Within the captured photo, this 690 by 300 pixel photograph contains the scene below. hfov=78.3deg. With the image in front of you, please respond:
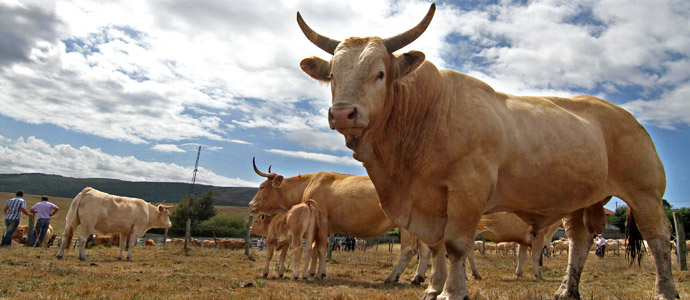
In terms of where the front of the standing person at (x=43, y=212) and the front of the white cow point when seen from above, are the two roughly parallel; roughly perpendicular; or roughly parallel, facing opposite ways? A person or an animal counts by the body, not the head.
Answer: roughly perpendicular

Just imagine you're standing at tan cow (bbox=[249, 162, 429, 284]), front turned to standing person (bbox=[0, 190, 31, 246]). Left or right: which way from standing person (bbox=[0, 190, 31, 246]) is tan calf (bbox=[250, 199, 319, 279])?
left

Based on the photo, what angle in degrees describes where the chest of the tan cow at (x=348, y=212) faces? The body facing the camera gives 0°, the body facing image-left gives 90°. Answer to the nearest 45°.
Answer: approximately 90°

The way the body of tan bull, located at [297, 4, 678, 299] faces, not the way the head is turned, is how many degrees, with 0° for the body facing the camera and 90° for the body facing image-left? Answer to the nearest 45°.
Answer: approximately 45°

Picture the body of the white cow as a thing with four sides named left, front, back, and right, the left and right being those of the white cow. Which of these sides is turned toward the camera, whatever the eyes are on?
right

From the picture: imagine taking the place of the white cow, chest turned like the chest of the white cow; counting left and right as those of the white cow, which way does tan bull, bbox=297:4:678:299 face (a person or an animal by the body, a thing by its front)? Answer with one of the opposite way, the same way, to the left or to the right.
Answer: the opposite way

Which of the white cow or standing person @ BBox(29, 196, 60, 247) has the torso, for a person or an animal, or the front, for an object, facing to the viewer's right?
the white cow

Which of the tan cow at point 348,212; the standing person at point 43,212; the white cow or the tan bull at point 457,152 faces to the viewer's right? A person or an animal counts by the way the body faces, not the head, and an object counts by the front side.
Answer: the white cow
